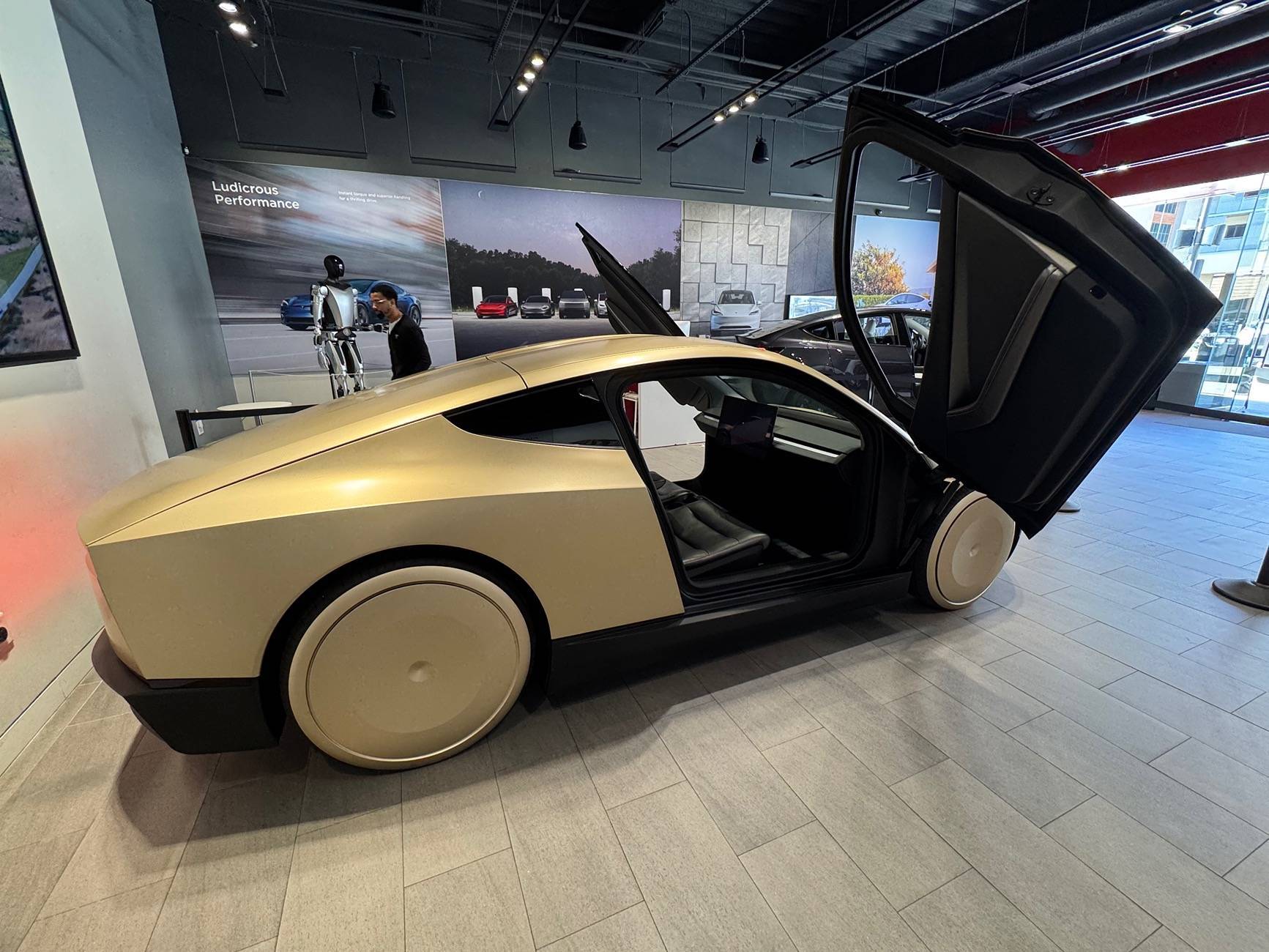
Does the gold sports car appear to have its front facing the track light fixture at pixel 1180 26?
yes

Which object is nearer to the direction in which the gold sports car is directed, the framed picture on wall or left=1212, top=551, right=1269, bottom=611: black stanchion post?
the black stanchion post

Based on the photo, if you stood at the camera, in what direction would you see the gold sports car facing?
facing away from the viewer and to the right of the viewer

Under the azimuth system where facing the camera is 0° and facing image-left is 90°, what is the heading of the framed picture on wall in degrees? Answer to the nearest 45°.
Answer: approximately 315°

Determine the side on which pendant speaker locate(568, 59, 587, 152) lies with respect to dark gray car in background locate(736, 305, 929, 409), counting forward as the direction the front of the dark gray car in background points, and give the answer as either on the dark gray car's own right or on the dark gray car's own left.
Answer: on the dark gray car's own left

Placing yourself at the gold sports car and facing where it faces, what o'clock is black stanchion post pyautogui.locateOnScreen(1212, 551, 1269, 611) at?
The black stanchion post is roughly at 1 o'clock from the gold sports car.

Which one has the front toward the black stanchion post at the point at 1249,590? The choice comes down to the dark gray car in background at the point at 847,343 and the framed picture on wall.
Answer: the framed picture on wall

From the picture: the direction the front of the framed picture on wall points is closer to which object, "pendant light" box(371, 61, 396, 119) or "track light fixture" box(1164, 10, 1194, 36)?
the track light fixture
